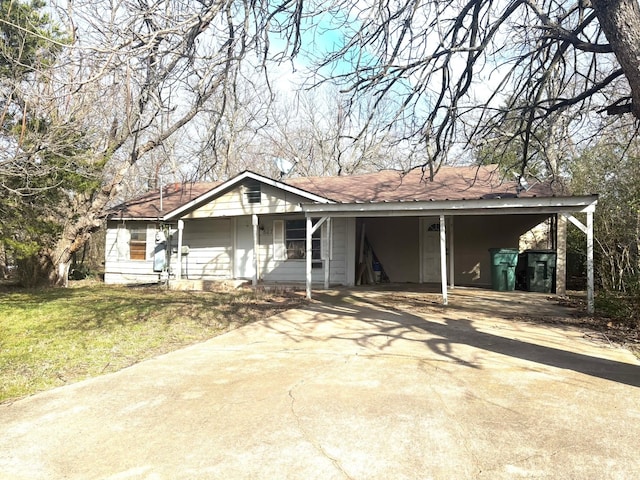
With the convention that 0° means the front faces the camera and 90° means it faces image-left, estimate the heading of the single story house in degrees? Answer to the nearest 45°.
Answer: approximately 0°

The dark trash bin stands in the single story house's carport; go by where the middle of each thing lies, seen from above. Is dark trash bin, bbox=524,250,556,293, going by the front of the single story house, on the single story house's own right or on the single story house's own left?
on the single story house's own left
